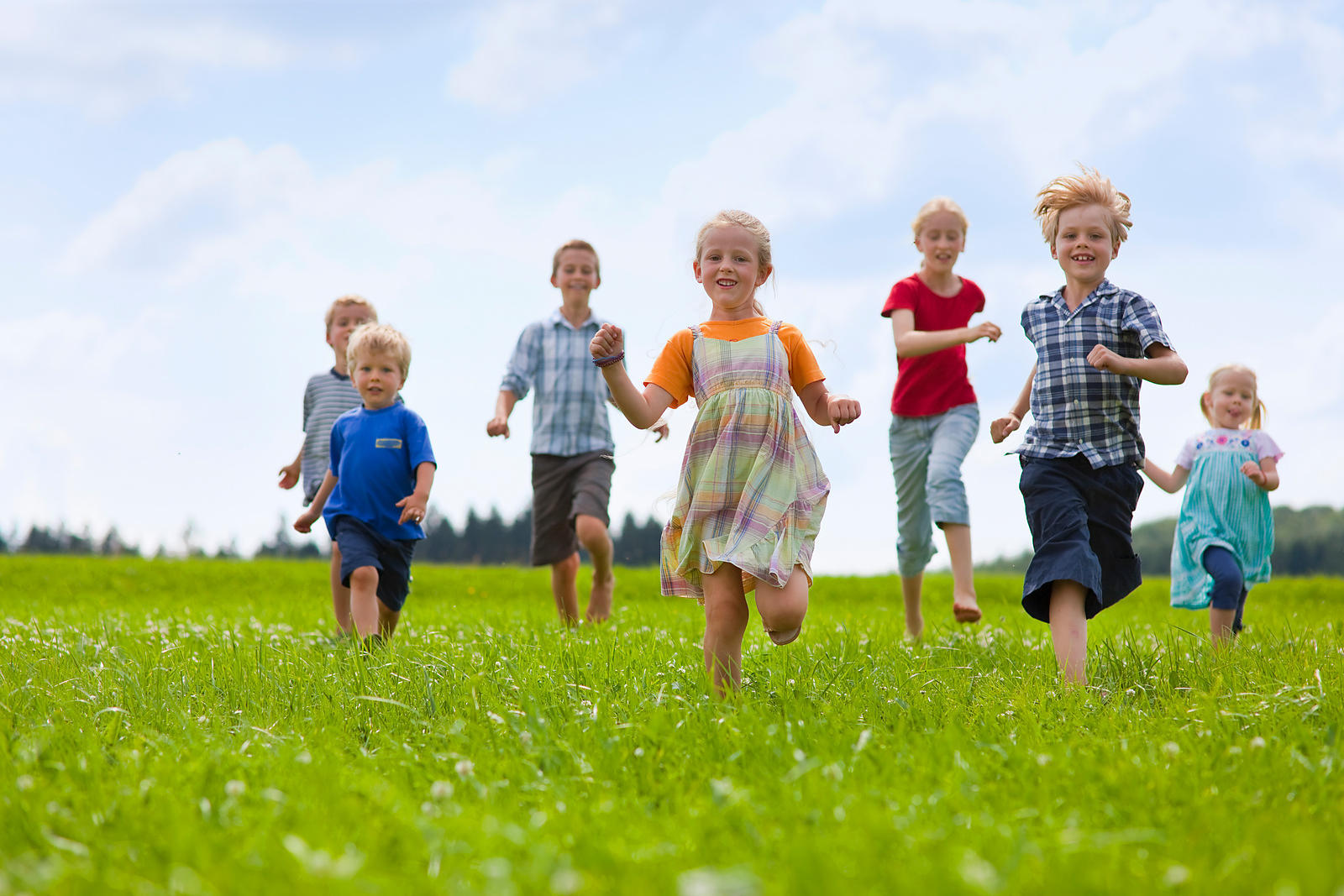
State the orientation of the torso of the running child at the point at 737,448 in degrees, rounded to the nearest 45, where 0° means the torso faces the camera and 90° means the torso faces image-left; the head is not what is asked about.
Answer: approximately 0°

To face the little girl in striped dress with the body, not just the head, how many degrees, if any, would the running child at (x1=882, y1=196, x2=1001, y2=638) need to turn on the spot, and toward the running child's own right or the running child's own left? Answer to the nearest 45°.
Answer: approximately 90° to the running child's own left

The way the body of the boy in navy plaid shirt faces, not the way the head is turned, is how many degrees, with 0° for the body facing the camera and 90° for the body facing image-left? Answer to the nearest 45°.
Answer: approximately 0°

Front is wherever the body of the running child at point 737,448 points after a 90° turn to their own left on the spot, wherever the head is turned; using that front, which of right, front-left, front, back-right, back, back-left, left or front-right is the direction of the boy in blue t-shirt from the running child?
back-left

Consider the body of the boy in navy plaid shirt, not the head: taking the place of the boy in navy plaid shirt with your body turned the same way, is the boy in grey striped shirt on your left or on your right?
on your right
